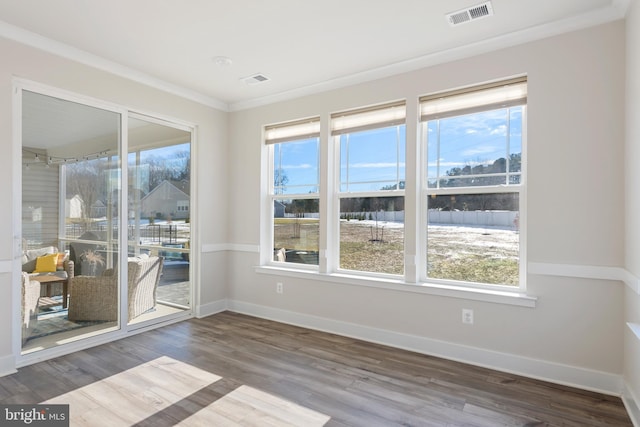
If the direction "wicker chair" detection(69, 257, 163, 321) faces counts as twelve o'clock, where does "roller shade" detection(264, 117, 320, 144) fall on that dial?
The roller shade is roughly at 5 o'clock from the wicker chair.

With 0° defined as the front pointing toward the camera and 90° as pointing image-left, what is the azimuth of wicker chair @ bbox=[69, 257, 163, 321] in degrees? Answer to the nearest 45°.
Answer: approximately 135°

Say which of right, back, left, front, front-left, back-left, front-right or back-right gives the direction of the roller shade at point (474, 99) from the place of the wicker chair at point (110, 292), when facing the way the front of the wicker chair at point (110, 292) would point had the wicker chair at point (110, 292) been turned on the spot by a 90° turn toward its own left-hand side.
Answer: left

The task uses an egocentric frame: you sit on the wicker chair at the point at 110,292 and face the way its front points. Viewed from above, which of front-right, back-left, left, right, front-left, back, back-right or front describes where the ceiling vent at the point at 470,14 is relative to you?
back

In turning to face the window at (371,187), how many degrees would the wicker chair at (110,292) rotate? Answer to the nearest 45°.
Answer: approximately 180°

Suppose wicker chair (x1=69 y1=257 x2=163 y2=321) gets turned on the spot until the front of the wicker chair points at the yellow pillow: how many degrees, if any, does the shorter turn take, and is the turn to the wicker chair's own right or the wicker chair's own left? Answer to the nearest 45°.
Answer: approximately 45° to the wicker chair's own left

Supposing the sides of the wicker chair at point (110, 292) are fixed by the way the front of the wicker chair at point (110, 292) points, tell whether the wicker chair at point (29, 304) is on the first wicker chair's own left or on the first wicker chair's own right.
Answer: on the first wicker chair's own left

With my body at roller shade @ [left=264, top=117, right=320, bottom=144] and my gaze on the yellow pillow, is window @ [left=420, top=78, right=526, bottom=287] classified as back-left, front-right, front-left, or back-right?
back-left

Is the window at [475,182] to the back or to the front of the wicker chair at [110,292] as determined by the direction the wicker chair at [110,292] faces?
to the back
